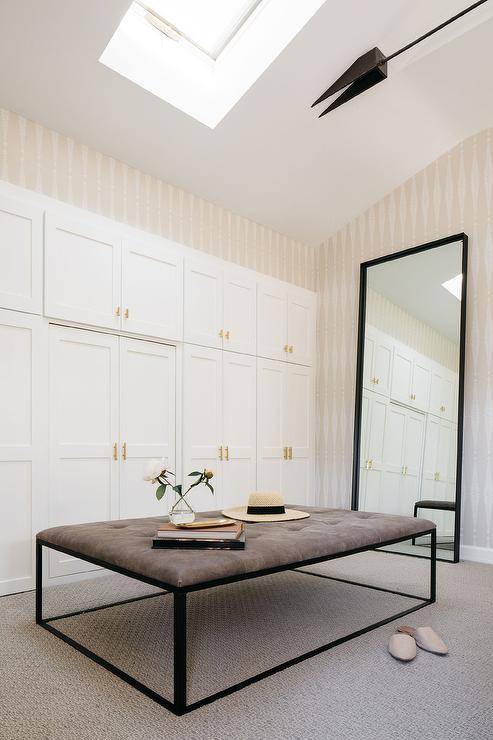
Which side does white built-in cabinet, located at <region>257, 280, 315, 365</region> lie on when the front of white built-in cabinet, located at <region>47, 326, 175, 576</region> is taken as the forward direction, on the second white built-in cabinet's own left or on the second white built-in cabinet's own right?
on the second white built-in cabinet's own left

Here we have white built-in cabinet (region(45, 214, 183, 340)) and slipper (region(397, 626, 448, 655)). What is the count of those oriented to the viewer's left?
0

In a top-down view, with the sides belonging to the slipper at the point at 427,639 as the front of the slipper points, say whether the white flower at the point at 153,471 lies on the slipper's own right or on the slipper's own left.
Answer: on the slipper's own right
